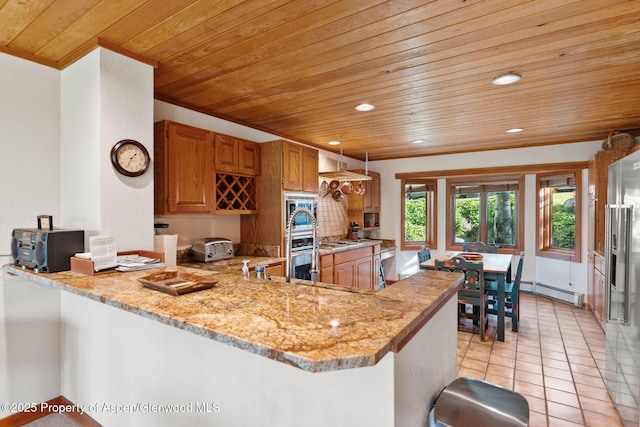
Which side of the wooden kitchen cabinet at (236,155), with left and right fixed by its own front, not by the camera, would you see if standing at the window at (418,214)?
left

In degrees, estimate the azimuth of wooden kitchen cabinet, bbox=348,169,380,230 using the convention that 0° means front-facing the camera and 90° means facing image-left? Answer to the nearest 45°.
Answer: approximately 315°

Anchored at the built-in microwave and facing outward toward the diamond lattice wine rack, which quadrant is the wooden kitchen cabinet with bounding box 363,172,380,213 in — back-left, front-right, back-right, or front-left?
back-right

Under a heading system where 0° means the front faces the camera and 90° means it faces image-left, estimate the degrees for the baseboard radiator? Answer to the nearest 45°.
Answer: approximately 45°

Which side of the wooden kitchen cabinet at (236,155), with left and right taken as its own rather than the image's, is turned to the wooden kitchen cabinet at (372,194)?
left
